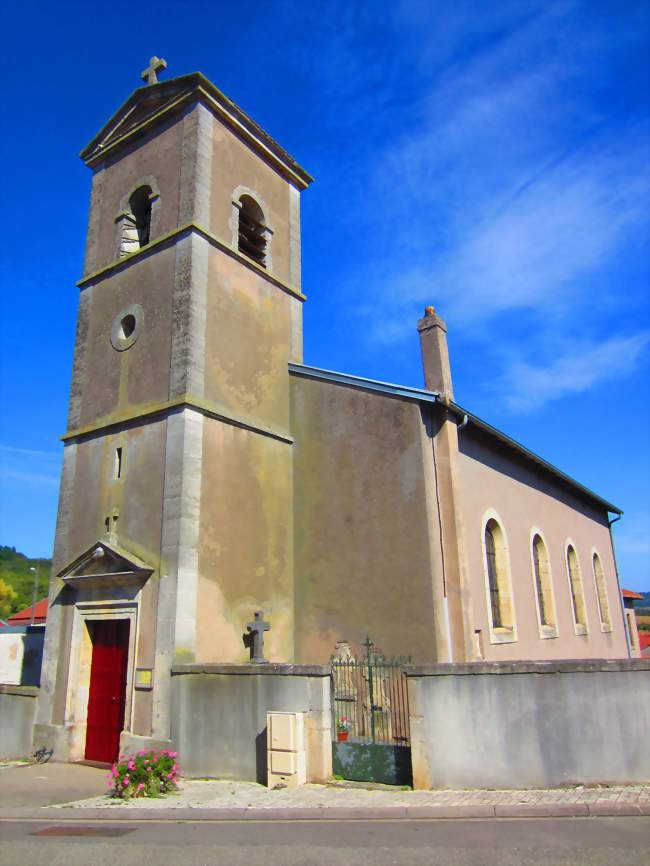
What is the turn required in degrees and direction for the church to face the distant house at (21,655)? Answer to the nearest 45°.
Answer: approximately 90° to its right

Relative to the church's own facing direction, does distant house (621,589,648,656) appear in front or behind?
behind

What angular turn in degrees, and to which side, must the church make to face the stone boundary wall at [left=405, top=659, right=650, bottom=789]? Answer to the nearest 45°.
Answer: approximately 90° to its left

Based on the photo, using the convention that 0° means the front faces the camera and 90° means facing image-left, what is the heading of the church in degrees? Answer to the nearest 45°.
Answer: approximately 45°
